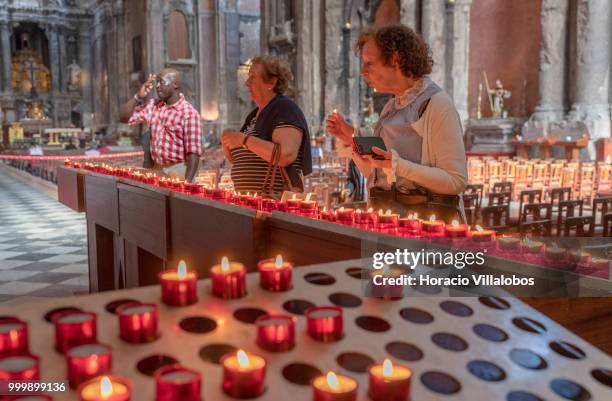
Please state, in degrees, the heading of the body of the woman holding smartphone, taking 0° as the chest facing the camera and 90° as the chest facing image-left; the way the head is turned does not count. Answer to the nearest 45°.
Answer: approximately 90°

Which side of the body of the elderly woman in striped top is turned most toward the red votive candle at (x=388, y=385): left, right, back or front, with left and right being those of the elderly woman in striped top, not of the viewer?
left

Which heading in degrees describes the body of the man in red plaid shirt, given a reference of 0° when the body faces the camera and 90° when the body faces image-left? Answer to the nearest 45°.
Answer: approximately 45°

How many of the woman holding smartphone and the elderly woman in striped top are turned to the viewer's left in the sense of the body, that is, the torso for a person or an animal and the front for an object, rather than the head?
2

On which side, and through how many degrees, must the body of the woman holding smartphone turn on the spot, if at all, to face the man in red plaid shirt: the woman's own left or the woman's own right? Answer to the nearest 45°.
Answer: approximately 45° to the woman's own right

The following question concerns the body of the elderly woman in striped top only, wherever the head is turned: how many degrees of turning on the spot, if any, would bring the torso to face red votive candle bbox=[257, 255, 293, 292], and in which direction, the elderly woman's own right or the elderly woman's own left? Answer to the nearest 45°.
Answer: approximately 90° to the elderly woman's own left

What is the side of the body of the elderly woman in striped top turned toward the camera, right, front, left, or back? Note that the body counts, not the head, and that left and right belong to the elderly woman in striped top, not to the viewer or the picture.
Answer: left

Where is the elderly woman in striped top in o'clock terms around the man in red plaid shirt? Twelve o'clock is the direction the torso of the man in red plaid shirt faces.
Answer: The elderly woman in striped top is roughly at 10 o'clock from the man in red plaid shirt.

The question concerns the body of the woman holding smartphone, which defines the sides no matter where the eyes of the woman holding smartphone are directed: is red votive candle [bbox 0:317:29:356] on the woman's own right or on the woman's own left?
on the woman's own left

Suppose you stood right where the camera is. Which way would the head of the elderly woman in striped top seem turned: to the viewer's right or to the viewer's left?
to the viewer's left

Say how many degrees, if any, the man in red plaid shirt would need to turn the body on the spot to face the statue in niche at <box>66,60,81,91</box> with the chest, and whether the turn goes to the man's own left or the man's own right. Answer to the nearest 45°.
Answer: approximately 135° to the man's own right
